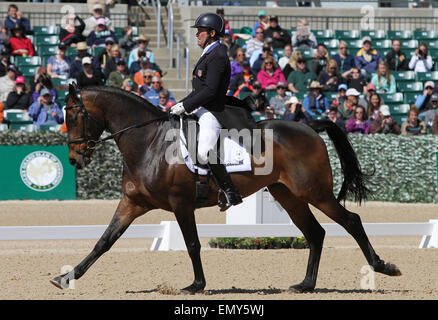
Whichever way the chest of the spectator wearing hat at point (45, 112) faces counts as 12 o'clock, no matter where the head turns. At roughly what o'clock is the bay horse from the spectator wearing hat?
The bay horse is roughly at 12 o'clock from the spectator wearing hat.

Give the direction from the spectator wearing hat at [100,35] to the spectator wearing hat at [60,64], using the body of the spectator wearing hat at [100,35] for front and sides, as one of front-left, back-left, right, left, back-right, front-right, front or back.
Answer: front-right

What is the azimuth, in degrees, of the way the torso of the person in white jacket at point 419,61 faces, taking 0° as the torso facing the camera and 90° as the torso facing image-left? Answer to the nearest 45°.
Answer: approximately 0°

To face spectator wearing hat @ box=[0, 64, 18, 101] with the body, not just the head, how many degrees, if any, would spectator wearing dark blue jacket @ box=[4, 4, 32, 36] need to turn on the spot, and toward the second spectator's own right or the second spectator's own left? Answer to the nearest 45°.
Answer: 0° — they already face them

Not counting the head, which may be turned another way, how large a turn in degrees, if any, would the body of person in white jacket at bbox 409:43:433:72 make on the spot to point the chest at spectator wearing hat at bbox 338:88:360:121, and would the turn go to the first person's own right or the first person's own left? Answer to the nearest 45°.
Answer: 0° — they already face them

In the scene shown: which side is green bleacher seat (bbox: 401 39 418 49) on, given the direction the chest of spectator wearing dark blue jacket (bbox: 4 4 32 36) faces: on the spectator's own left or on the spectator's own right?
on the spectator's own left

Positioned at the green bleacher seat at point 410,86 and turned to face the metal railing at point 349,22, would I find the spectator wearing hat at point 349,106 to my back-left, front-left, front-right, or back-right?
back-left

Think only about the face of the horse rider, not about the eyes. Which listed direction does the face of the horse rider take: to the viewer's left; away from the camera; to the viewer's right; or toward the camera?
to the viewer's left

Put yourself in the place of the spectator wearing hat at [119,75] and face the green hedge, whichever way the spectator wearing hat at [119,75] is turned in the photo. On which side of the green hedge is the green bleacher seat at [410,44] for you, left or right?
left

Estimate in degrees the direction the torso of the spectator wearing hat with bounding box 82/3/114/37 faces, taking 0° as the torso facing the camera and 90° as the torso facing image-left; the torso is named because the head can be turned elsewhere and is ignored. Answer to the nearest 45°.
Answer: approximately 0°

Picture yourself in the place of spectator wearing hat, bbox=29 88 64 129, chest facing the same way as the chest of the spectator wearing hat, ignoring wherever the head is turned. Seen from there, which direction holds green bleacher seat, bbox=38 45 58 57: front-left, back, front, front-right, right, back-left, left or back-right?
back
